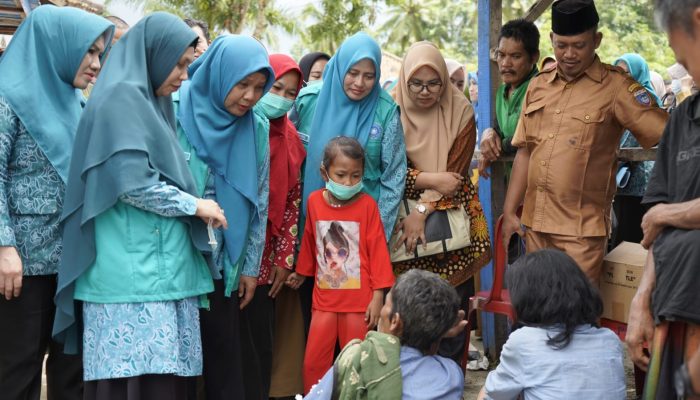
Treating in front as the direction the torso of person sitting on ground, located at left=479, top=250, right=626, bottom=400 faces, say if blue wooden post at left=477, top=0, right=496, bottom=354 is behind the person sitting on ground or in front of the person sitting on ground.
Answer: in front

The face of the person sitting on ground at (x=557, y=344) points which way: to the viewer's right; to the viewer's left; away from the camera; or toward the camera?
away from the camera

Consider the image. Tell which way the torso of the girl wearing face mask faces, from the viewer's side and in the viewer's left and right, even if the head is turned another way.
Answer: facing the viewer

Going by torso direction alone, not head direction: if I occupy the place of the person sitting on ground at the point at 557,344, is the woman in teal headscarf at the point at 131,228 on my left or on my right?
on my left

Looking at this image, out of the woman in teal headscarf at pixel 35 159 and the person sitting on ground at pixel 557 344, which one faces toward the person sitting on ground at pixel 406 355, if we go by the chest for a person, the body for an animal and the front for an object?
the woman in teal headscarf

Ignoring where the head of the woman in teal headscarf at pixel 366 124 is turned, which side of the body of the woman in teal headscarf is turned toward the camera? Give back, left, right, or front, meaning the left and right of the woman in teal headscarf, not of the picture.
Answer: front

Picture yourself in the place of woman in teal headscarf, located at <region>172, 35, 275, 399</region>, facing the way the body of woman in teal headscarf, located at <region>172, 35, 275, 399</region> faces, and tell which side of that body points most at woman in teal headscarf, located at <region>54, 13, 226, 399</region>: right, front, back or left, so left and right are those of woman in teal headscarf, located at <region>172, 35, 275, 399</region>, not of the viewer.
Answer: right

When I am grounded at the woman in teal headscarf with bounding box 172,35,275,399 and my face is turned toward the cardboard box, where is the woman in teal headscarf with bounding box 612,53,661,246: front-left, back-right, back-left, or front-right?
front-left

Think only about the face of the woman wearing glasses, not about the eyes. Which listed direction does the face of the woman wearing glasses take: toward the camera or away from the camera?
toward the camera

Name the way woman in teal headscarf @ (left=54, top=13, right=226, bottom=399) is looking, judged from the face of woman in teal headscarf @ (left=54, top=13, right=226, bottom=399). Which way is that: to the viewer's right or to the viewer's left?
to the viewer's right

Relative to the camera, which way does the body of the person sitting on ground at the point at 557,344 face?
away from the camera

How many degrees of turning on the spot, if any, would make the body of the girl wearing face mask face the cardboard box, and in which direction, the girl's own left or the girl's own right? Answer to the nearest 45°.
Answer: approximately 90° to the girl's own left
